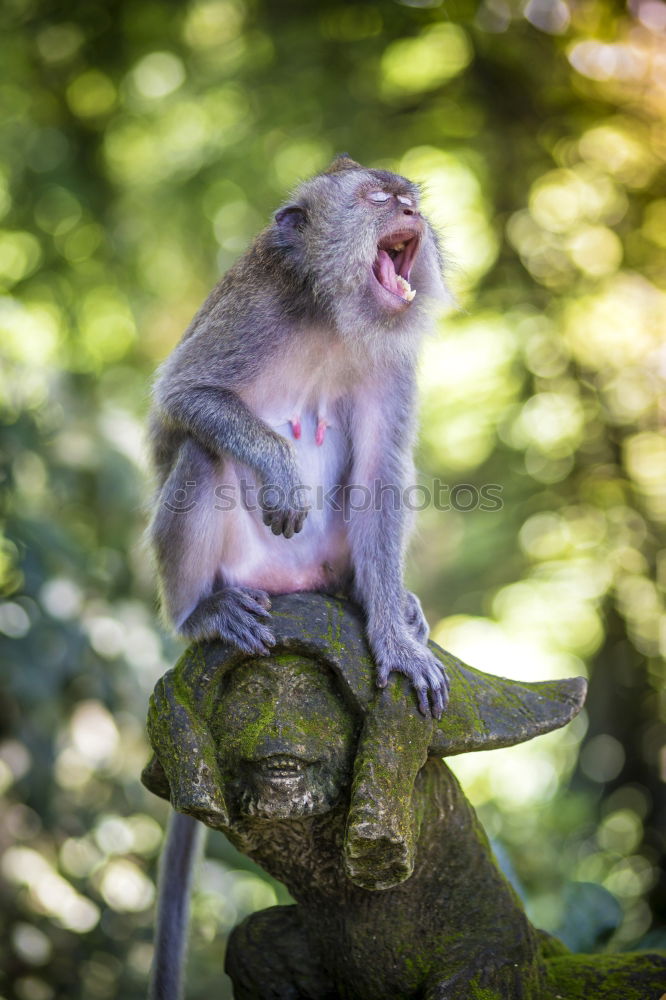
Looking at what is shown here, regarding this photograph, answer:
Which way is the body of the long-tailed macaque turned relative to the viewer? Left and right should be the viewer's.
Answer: facing the viewer and to the right of the viewer
